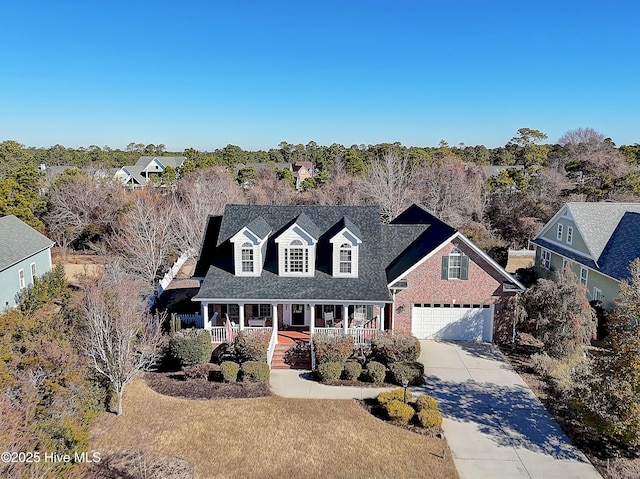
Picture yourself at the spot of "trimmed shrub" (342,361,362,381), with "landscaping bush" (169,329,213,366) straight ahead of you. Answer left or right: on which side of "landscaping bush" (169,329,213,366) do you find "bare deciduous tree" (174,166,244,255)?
right

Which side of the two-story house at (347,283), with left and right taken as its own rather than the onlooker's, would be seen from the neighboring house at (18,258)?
right

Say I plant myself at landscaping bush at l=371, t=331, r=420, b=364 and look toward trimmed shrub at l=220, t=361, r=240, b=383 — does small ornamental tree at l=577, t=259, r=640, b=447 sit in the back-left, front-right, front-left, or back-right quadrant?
back-left

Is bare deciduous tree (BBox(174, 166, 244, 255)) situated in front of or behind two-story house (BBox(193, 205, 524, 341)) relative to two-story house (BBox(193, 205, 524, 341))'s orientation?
behind

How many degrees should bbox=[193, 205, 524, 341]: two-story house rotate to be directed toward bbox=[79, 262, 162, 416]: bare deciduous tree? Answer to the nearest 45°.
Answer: approximately 45° to its right

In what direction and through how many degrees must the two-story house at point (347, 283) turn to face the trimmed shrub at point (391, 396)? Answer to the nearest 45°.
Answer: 0° — it already faces it

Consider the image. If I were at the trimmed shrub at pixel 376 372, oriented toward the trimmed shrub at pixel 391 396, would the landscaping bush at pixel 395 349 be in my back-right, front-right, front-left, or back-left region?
back-left

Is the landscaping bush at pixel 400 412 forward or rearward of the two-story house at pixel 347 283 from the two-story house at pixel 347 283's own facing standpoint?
forward

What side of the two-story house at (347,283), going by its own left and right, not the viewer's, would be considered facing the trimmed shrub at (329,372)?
front

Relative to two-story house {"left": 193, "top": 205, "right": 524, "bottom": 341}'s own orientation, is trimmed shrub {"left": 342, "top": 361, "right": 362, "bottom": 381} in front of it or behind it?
in front

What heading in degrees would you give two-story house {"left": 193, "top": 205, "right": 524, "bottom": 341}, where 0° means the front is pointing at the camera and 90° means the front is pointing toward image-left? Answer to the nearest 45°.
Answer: approximately 0°

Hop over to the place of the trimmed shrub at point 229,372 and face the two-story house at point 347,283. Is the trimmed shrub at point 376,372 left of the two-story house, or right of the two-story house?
right

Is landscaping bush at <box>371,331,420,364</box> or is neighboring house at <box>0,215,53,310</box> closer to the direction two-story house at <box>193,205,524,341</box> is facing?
the landscaping bush

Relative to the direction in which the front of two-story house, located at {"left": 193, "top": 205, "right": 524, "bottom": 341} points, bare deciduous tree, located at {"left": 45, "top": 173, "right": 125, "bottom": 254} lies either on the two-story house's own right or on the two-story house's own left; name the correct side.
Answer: on the two-story house's own right
